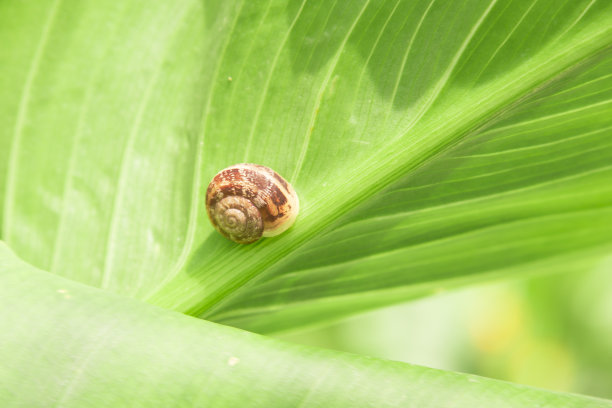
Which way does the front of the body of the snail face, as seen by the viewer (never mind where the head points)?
to the viewer's right
